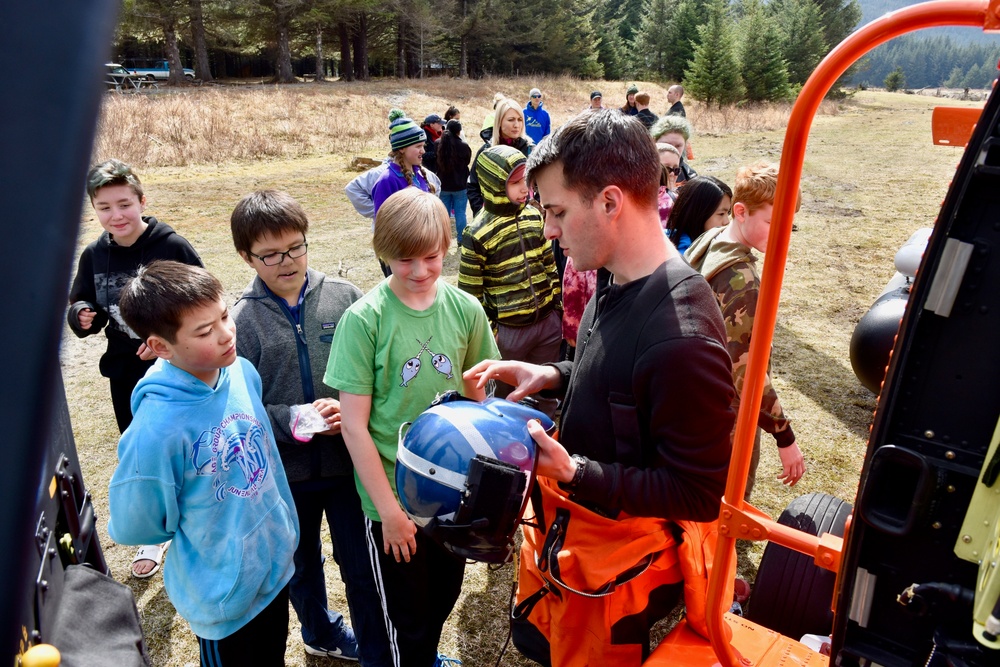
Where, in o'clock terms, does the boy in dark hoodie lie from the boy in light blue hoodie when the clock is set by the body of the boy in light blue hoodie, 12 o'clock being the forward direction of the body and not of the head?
The boy in dark hoodie is roughly at 7 o'clock from the boy in light blue hoodie.

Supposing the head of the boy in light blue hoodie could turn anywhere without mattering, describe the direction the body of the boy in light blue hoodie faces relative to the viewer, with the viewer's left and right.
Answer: facing the viewer and to the right of the viewer

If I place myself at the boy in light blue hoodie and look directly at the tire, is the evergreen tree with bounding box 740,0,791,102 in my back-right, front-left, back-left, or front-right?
front-left

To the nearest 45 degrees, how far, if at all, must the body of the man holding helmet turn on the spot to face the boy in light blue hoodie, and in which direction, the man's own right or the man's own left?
0° — they already face them

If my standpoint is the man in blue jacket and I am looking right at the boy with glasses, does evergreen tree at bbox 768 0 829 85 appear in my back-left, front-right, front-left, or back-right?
back-left

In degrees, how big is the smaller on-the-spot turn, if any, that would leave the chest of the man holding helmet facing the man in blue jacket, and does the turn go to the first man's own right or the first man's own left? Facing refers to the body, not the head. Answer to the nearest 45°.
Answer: approximately 90° to the first man's own right

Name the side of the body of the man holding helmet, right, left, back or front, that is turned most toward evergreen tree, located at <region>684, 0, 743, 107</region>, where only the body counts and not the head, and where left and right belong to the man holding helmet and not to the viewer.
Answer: right

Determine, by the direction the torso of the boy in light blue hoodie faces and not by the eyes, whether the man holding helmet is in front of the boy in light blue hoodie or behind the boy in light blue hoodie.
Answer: in front

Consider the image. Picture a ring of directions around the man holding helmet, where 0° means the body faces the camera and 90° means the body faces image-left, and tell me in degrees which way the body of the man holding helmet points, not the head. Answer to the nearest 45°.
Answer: approximately 90°
